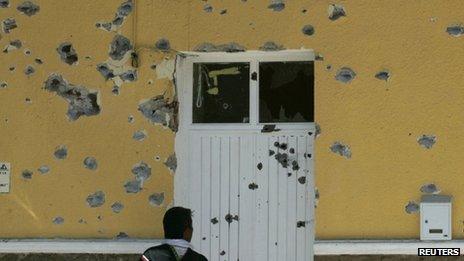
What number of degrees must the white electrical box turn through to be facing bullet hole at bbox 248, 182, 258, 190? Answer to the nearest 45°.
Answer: approximately 90° to its right

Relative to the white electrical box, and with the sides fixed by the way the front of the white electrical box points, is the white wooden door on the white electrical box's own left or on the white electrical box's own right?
on the white electrical box's own right

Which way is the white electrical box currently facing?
toward the camera
